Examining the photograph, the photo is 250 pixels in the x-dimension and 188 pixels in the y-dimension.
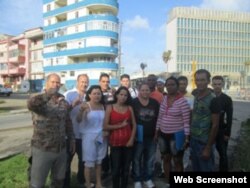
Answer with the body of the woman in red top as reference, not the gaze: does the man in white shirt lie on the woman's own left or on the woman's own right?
on the woman's own right

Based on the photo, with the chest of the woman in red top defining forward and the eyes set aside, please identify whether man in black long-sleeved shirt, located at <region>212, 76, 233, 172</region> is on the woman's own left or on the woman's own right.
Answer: on the woman's own left

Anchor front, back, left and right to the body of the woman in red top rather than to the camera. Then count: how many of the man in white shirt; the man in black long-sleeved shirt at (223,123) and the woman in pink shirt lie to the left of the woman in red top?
2

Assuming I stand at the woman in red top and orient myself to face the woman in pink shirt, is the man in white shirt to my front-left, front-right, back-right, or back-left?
back-left

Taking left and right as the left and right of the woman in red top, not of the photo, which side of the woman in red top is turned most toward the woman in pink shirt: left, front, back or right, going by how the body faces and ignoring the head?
left

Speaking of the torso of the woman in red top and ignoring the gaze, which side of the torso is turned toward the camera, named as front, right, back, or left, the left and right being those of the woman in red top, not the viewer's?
front
